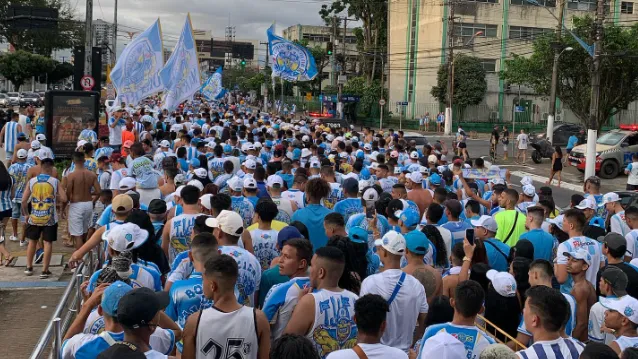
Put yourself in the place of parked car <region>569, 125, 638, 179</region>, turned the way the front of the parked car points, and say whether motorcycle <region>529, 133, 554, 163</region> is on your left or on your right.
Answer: on your right

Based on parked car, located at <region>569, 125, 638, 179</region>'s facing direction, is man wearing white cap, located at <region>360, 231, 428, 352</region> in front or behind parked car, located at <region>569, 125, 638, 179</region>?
in front

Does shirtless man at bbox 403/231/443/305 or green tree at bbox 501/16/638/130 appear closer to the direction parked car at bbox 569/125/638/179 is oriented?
the shirtless man

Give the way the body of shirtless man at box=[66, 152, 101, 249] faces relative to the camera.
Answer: away from the camera

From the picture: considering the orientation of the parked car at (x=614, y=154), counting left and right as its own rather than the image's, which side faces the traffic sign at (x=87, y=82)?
front

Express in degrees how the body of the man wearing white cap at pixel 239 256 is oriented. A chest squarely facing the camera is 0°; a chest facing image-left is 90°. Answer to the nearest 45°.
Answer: approximately 135°

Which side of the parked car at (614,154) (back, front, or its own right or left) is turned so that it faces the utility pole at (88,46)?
front

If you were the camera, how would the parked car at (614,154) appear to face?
facing the viewer and to the left of the viewer

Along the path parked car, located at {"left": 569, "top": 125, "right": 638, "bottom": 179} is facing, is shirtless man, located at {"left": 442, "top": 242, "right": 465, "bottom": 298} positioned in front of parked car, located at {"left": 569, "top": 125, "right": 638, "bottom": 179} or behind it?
in front
